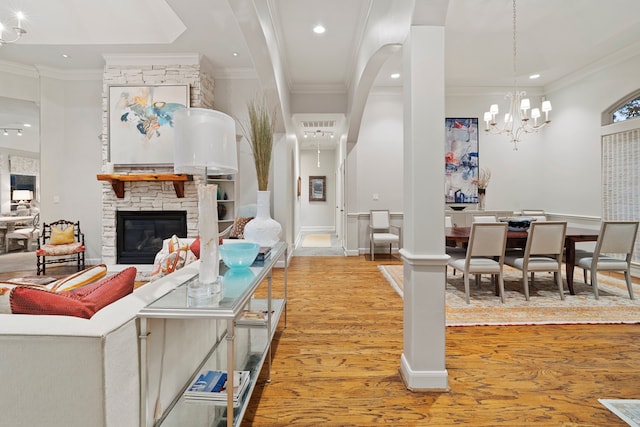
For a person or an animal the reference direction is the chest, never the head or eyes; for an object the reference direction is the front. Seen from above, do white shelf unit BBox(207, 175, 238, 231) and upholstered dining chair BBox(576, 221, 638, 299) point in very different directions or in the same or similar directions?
very different directions

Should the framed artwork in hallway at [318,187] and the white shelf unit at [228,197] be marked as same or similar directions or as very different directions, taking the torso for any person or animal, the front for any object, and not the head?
same or similar directions

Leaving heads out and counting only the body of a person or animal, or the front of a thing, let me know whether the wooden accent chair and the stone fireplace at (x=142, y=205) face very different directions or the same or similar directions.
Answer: same or similar directions

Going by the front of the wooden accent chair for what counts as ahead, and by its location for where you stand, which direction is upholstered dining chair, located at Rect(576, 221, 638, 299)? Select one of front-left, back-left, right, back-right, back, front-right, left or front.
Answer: front-left

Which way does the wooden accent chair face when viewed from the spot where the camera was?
facing the viewer

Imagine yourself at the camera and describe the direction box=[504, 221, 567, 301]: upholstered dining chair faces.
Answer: facing away from the viewer and to the left of the viewer

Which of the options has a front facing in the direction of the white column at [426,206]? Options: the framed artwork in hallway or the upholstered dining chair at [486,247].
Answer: the framed artwork in hallway

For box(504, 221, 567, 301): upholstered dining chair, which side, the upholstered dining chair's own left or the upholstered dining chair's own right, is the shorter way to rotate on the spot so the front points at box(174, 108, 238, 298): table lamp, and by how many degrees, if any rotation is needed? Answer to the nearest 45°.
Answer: approximately 135° to the upholstered dining chair's own left

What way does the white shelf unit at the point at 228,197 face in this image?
toward the camera

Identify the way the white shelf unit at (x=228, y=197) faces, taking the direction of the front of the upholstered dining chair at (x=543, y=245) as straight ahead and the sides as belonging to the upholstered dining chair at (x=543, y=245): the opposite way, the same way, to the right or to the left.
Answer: the opposite way
